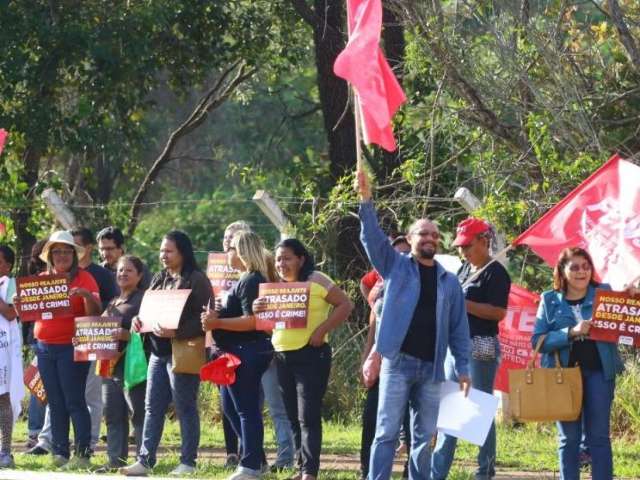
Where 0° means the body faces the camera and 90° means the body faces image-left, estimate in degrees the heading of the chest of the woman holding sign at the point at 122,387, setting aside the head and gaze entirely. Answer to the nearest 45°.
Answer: approximately 45°

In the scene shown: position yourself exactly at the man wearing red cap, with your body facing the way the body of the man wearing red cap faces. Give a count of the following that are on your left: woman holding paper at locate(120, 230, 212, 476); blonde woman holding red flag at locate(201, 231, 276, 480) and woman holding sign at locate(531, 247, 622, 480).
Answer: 1

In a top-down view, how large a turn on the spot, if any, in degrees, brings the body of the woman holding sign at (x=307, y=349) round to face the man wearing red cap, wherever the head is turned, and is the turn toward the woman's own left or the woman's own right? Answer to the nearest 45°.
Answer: approximately 135° to the woman's own left

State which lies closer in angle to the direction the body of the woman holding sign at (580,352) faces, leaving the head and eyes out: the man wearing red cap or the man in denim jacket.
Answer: the man in denim jacket

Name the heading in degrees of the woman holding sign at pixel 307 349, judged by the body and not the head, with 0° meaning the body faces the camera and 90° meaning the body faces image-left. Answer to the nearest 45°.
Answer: approximately 45°

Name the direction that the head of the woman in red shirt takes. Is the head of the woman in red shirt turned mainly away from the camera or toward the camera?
toward the camera

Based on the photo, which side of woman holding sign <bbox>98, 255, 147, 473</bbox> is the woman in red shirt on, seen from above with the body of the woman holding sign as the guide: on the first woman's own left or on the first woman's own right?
on the first woman's own right

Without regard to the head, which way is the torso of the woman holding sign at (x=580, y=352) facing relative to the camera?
toward the camera

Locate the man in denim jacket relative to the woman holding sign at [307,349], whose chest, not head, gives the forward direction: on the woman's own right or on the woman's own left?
on the woman's own left

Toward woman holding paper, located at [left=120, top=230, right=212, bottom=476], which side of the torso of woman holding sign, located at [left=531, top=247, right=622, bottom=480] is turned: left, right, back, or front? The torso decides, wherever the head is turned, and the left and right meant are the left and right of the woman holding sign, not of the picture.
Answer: right

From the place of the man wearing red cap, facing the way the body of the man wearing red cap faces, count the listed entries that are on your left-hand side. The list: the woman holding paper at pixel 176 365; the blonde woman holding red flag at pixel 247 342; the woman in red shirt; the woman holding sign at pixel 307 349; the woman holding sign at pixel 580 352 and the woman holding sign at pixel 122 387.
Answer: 1

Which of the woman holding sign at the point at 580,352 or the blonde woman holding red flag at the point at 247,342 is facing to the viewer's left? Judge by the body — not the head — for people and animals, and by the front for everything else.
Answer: the blonde woman holding red flag at the point at 247,342

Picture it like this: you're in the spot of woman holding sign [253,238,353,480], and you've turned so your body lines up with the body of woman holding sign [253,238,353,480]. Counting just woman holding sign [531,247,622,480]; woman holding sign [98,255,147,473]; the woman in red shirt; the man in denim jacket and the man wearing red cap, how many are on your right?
2

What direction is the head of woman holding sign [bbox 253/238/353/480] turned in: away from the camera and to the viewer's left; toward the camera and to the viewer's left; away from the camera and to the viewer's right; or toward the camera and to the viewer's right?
toward the camera and to the viewer's left

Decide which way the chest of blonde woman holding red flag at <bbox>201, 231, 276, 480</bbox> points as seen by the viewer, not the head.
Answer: to the viewer's left

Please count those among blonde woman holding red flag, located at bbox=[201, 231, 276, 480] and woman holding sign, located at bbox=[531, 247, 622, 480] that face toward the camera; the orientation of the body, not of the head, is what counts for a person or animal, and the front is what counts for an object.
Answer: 1

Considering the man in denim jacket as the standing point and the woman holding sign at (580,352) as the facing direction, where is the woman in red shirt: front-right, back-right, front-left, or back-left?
back-left

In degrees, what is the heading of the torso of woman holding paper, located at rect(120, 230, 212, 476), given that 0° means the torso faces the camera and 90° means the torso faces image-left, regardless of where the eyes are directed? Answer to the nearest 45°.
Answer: approximately 45°

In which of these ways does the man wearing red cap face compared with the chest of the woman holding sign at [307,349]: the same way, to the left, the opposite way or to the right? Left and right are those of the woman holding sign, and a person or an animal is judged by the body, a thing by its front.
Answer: the same way
